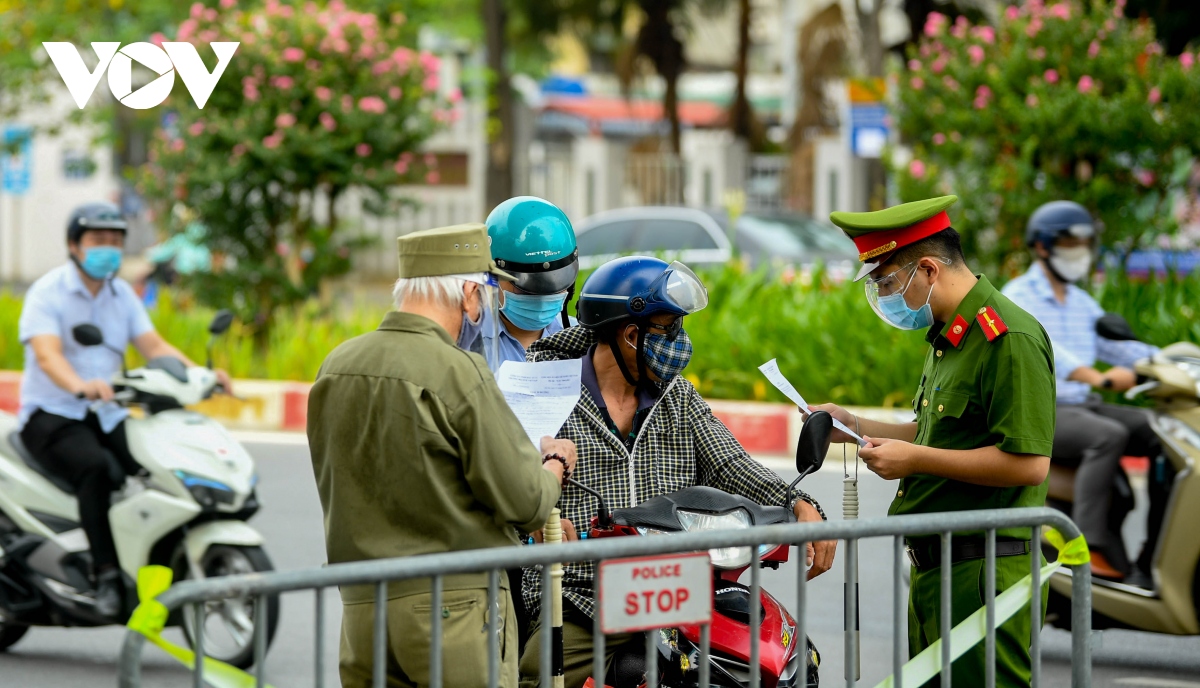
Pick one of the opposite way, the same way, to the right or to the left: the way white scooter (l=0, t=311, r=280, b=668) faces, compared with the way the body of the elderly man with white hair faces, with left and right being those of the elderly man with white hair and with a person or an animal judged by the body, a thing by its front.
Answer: to the right

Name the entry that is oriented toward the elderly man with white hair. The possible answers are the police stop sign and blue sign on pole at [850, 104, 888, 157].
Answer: the blue sign on pole

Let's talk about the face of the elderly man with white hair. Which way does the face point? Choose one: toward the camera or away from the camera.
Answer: away from the camera

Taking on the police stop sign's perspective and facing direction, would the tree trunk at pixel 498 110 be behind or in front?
behind

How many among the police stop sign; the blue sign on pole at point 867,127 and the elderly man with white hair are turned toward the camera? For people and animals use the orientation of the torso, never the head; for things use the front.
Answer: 2

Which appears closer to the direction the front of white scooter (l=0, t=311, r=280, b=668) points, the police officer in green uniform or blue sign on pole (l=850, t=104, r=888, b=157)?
the police officer in green uniform

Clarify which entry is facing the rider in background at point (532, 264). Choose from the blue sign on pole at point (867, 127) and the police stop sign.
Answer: the blue sign on pole

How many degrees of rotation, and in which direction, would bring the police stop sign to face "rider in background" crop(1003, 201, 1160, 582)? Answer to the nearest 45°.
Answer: approximately 135° to its left

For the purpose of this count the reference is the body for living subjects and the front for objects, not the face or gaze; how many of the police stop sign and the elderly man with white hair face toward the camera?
1

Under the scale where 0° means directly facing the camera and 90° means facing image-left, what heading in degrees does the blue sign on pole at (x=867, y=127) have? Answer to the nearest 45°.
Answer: approximately 0°
